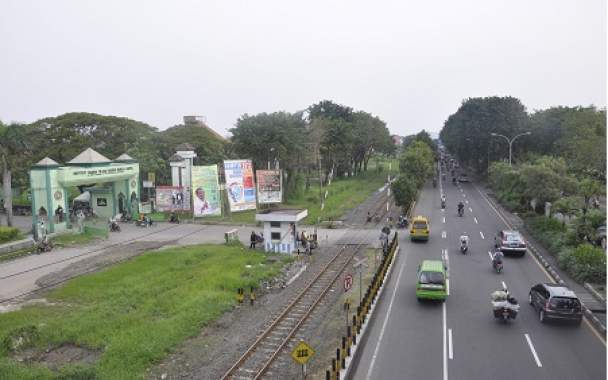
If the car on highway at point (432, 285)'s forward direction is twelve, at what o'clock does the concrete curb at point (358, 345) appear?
The concrete curb is roughly at 7 o'clock from the car on highway.

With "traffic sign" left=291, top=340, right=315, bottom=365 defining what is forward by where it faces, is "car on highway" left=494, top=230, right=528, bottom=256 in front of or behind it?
behind

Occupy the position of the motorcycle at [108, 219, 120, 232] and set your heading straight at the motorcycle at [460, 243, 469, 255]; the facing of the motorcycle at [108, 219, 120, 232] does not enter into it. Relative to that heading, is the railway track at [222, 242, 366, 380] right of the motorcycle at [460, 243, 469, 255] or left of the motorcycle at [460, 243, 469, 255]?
right

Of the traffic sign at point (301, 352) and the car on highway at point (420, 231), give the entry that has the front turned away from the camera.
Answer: the car on highway

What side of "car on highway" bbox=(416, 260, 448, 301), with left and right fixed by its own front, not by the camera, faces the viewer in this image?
back

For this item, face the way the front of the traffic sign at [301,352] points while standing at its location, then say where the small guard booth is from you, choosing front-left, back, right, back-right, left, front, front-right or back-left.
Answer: back

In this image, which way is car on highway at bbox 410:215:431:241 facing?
away from the camera

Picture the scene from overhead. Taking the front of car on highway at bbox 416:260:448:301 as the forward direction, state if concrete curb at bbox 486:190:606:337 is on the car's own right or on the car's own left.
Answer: on the car's own right

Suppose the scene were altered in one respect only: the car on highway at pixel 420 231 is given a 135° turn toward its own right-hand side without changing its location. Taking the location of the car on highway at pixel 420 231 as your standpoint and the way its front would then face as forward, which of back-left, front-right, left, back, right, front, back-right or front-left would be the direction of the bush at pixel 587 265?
front
